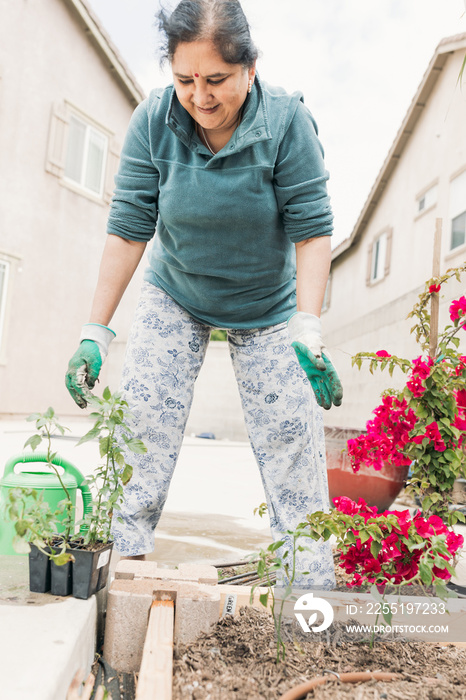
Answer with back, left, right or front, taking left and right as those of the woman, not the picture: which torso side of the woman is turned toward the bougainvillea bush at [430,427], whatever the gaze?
left

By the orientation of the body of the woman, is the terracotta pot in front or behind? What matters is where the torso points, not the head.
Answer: behind

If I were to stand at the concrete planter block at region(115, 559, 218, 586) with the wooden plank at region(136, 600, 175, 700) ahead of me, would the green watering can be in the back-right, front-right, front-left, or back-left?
back-right

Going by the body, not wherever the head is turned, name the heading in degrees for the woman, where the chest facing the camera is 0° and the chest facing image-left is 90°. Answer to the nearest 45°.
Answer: approximately 0°
